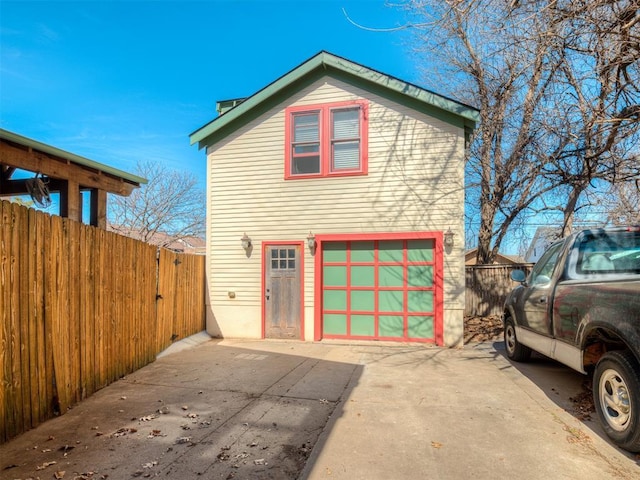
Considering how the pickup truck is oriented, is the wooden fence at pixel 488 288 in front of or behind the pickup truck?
in front

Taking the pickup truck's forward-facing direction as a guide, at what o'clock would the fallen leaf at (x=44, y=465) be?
The fallen leaf is roughly at 9 o'clock from the pickup truck.

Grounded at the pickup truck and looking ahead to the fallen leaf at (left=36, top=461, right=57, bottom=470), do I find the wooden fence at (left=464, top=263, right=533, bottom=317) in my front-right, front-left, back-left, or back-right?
back-right

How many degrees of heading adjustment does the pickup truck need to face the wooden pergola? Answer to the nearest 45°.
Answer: approximately 45° to its left

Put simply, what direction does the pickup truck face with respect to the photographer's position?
facing away from the viewer and to the left of the viewer

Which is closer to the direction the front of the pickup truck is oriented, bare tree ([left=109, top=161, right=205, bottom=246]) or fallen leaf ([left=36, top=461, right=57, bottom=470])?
the bare tree
